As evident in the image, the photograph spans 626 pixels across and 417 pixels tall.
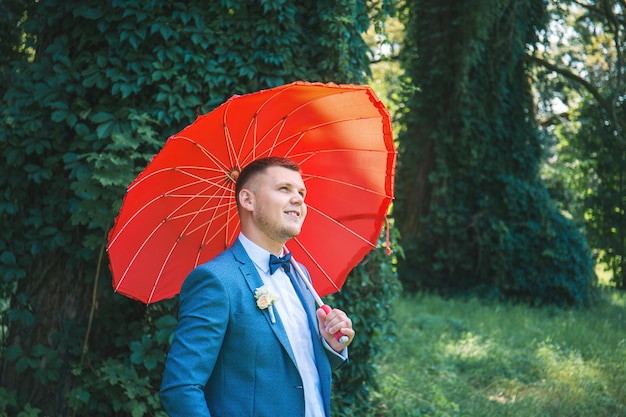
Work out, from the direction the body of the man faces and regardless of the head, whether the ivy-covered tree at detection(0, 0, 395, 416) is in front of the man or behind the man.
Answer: behind

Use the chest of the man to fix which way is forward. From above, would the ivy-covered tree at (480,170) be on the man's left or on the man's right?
on the man's left

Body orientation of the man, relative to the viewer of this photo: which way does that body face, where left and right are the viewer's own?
facing the viewer and to the right of the viewer
